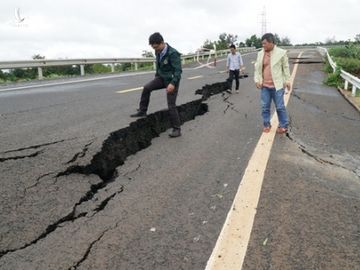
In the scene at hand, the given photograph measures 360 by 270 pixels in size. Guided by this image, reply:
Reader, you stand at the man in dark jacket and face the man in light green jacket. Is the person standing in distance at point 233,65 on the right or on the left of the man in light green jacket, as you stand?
left

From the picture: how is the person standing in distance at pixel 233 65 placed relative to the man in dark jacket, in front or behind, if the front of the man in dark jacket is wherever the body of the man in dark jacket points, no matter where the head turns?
behind
